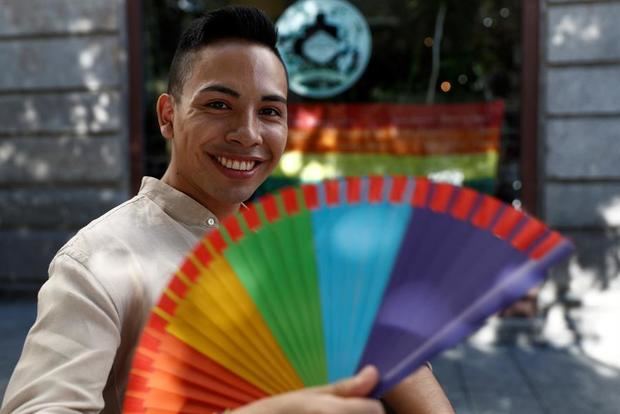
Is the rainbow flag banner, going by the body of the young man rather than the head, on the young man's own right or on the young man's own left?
on the young man's own left

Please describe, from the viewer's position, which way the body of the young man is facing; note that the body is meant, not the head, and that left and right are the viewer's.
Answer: facing the viewer and to the right of the viewer

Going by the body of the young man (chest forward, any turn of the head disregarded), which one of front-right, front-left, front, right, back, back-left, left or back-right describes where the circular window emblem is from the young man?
back-left

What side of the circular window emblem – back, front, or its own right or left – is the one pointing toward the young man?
front

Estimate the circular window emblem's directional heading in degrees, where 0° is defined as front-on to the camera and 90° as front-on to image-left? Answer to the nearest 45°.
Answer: approximately 0°
